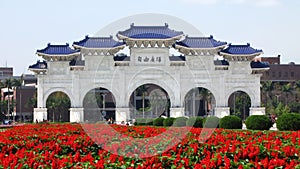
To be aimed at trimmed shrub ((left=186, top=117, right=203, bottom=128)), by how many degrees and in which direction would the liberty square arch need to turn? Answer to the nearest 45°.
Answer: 0° — it already faces it

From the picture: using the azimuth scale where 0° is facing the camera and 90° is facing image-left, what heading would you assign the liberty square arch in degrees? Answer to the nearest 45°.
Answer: approximately 0°

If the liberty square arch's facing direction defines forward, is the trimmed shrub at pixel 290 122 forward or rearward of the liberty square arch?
forward

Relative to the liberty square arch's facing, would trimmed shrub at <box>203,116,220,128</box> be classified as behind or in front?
in front
